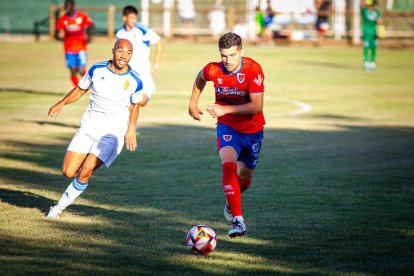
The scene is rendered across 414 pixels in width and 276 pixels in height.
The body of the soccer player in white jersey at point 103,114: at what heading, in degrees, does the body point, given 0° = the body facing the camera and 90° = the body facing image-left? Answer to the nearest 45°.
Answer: approximately 0°

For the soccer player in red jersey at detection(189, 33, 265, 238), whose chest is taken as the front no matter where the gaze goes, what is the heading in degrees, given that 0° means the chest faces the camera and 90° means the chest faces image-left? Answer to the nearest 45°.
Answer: approximately 0°

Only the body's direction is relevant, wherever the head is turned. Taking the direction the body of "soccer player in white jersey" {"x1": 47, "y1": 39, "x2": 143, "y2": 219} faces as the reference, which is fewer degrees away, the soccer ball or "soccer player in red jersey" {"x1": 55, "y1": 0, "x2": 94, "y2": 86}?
the soccer ball

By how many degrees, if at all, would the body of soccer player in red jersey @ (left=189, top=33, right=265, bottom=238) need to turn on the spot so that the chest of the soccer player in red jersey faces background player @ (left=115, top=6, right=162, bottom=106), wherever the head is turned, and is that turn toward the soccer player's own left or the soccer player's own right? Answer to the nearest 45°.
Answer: approximately 180°

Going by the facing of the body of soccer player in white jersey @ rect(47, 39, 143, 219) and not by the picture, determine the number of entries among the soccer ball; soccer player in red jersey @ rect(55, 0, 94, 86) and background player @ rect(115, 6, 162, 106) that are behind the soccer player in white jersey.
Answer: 2
